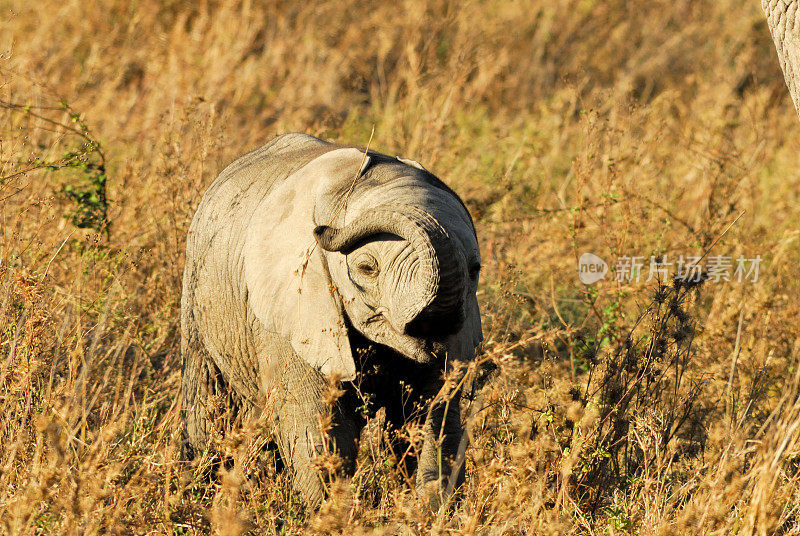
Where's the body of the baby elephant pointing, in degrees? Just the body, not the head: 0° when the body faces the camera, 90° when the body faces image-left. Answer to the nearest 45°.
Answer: approximately 315°
